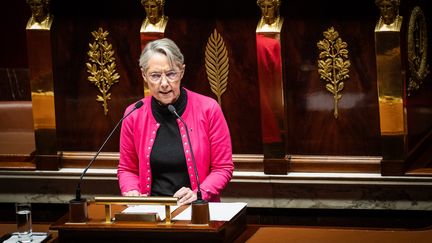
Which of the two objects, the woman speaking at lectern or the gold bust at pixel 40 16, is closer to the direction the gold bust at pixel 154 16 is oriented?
the woman speaking at lectern

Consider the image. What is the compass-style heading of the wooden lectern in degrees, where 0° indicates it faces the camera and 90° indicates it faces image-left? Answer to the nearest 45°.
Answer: approximately 0°

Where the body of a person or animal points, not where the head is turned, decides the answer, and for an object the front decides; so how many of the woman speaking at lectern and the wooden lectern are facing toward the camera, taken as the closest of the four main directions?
2

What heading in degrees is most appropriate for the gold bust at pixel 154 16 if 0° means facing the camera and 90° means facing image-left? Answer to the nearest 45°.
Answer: approximately 0°

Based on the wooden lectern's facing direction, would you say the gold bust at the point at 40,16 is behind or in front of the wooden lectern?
behind

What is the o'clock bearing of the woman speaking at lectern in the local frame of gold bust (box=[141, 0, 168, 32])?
The woman speaking at lectern is roughly at 12 o'clock from the gold bust.

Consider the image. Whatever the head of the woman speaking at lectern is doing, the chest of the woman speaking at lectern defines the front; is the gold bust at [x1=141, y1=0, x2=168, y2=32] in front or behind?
behind

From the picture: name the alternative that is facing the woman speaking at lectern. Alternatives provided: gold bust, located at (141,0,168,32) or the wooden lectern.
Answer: the gold bust

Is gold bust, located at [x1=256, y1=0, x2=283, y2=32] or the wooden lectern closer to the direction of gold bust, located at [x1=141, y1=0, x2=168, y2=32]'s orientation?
the wooden lectern
